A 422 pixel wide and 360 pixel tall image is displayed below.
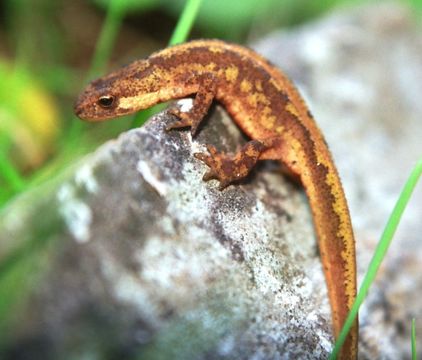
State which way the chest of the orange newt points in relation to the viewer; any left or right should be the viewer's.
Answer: facing to the left of the viewer
